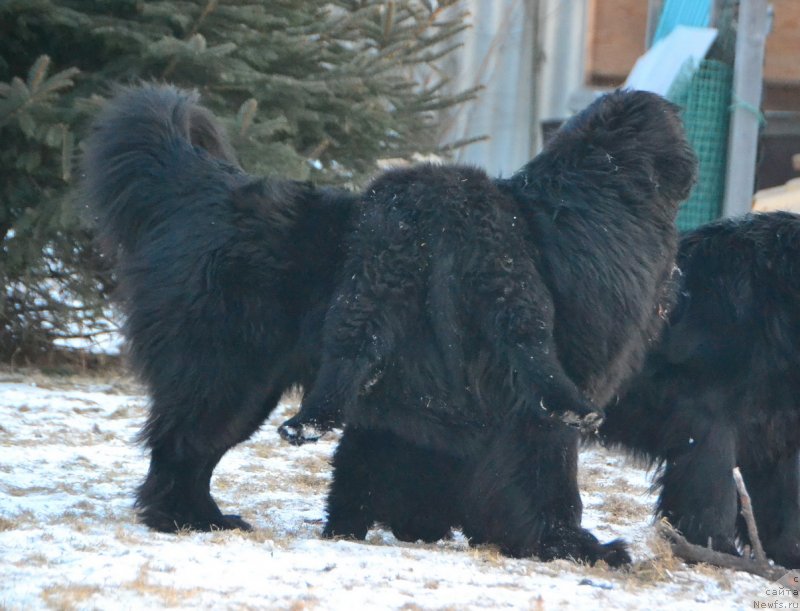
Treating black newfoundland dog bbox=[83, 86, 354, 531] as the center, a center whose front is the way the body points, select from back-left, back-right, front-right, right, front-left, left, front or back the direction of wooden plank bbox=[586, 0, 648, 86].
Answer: front-left

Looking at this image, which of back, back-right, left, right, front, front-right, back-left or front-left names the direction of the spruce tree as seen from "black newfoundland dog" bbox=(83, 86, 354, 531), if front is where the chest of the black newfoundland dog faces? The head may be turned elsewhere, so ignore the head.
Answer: left

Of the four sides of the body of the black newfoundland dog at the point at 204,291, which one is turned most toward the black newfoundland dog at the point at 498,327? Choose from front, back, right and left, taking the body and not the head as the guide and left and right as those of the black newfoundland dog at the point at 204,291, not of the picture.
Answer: front

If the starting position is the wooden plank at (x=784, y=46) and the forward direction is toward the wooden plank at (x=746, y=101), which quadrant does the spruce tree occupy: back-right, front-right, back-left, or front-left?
front-right

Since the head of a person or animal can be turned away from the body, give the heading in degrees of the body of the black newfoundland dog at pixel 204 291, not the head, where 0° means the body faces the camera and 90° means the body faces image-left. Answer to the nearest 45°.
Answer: approximately 270°

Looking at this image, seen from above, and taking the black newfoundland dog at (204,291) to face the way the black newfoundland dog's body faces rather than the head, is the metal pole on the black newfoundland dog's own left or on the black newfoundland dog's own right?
on the black newfoundland dog's own left

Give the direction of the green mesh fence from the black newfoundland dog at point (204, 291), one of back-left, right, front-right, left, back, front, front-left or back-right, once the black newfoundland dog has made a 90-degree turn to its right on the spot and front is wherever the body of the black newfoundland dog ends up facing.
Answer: back-left

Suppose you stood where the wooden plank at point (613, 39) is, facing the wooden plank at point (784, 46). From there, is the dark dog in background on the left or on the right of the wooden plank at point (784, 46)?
right
